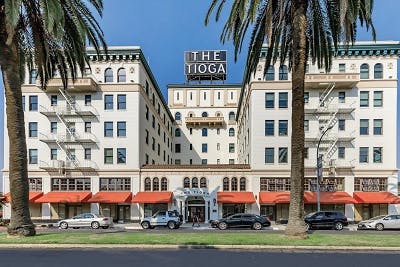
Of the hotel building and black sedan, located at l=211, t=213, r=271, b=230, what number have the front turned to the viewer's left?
1

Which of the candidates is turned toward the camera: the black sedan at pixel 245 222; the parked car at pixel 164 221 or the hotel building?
the hotel building

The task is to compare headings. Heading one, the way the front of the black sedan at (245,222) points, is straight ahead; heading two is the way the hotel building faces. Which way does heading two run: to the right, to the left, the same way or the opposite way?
to the left

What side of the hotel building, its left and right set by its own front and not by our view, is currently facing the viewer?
front

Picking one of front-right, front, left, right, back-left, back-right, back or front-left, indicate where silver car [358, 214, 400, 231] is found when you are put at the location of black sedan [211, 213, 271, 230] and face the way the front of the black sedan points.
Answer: back

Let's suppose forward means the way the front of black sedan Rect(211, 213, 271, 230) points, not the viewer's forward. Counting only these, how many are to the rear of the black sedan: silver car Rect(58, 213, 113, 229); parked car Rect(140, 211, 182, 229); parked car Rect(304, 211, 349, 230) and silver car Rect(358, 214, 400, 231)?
2

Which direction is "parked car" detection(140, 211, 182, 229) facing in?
to the viewer's left

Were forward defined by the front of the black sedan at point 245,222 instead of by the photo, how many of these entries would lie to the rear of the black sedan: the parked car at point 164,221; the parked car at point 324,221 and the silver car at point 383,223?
2

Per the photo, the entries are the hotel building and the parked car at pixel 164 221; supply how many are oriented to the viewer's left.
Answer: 1

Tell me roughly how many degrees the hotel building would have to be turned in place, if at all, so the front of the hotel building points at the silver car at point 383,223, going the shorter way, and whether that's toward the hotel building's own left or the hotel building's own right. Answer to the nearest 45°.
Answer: approximately 45° to the hotel building's own left

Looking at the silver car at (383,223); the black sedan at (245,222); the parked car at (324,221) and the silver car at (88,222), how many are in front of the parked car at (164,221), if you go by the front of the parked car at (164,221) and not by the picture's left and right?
1

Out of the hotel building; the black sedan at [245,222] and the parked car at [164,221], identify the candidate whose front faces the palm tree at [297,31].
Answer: the hotel building

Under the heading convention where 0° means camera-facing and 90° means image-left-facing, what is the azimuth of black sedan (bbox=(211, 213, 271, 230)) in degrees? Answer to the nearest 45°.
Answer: approximately 90°

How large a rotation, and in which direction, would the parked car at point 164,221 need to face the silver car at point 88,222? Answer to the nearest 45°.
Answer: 0° — it already faces it

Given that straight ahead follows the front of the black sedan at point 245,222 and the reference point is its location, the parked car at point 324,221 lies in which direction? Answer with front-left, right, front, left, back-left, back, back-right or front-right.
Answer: back

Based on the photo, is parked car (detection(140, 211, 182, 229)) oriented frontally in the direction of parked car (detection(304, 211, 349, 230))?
no

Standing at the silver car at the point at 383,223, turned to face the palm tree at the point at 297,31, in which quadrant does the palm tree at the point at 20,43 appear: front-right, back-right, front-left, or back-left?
front-right

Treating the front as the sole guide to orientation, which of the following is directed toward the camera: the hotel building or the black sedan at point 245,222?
the hotel building

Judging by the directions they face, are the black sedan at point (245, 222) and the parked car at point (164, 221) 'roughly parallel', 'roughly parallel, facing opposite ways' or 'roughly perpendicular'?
roughly parallel

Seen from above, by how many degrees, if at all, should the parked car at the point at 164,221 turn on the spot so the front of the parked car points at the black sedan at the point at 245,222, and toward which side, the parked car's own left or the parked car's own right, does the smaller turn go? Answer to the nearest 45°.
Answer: approximately 180°
